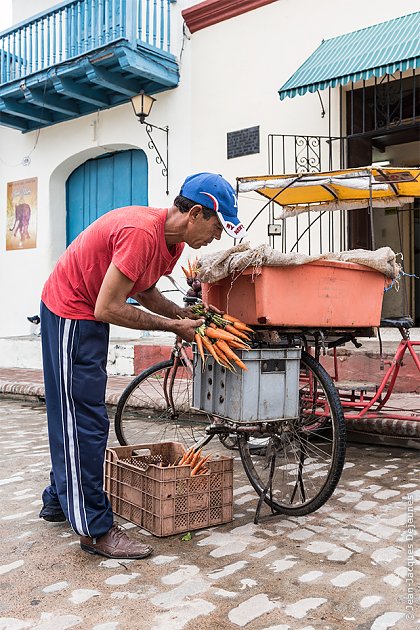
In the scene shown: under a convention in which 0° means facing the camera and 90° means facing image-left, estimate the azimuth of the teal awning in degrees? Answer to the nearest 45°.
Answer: approximately 45°

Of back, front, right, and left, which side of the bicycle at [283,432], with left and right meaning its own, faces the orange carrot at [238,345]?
left

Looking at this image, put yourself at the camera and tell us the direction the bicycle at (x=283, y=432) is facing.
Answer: facing away from the viewer and to the left of the viewer

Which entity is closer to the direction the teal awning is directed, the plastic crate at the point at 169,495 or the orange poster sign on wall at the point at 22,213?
the plastic crate

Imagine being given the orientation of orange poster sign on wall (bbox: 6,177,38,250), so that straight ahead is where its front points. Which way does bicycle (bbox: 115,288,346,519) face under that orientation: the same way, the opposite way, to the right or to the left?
to the right
